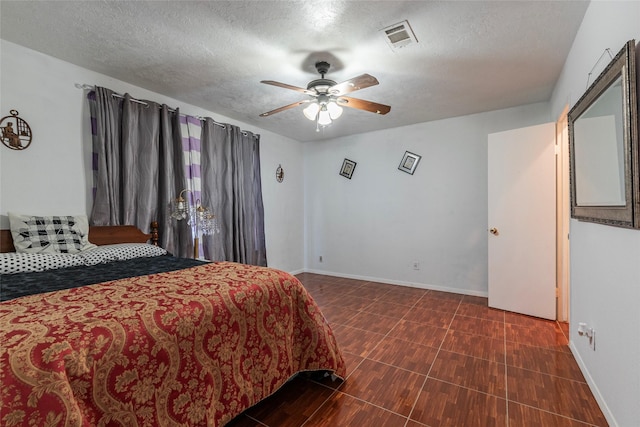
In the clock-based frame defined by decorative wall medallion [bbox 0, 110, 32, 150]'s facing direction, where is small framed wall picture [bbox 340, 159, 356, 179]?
The small framed wall picture is roughly at 9 o'clock from the decorative wall medallion.

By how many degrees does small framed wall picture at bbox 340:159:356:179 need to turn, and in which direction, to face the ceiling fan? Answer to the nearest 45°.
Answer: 0° — it already faces it

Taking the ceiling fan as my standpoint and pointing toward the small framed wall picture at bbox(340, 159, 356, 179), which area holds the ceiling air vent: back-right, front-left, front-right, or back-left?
back-right

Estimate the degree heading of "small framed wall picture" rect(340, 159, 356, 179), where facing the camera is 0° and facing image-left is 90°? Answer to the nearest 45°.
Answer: approximately 0°

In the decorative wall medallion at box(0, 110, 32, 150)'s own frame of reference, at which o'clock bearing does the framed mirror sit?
The framed mirror is roughly at 11 o'clock from the decorative wall medallion.

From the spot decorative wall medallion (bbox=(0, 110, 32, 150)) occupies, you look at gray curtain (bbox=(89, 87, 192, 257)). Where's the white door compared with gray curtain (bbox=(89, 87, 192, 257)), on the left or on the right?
right
